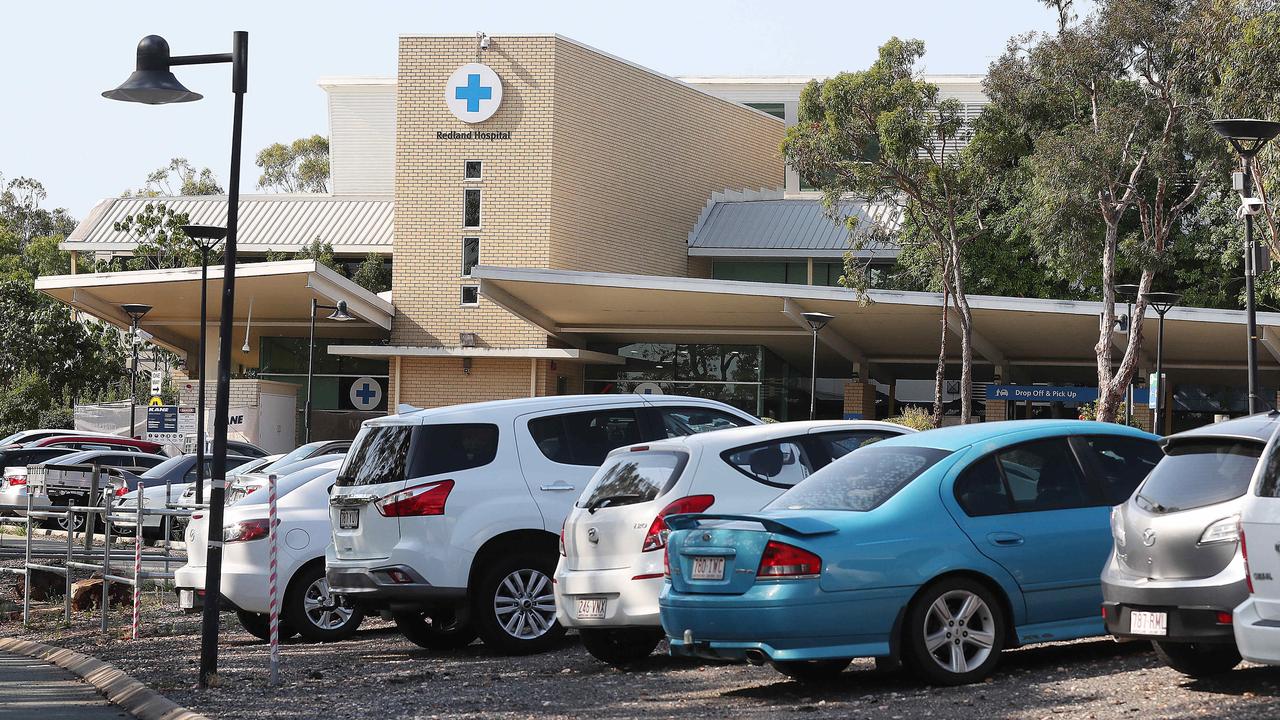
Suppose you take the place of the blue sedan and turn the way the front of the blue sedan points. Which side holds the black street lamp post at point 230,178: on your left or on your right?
on your left

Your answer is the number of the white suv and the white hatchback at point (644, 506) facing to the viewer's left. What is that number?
0

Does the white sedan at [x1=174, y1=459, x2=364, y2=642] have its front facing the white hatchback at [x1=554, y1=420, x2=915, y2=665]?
no

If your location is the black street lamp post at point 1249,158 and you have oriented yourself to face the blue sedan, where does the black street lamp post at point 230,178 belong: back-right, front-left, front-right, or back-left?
front-right

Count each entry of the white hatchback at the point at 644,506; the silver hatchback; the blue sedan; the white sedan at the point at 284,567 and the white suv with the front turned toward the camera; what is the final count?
0

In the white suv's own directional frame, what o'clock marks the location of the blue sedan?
The blue sedan is roughly at 3 o'clock from the white suv.

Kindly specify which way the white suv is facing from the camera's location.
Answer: facing away from the viewer and to the right of the viewer

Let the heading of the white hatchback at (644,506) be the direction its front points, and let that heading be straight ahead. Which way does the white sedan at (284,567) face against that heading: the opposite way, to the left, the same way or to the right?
the same way

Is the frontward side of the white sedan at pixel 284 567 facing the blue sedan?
no

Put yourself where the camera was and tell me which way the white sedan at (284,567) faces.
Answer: facing away from the viewer and to the right of the viewer

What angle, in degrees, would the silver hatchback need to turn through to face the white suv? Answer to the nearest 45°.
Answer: approximately 135° to its left

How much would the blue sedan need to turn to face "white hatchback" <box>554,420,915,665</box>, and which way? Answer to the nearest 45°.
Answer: approximately 90° to its left

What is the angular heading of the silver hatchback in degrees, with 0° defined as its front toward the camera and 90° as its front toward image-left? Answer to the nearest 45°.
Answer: approximately 225°

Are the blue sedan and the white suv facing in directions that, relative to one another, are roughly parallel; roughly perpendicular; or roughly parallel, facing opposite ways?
roughly parallel

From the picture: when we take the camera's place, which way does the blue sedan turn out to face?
facing away from the viewer and to the right of the viewer

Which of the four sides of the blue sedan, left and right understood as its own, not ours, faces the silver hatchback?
right

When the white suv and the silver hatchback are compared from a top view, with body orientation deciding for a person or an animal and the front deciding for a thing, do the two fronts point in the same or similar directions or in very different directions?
same or similar directions

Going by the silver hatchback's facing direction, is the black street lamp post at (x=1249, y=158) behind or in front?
in front

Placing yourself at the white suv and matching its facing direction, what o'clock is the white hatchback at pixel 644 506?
The white hatchback is roughly at 3 o'clock from the white suv.

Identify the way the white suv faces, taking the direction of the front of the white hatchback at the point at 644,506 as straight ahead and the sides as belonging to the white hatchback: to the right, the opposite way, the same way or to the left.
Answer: the same way

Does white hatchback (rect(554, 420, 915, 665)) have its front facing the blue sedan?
no

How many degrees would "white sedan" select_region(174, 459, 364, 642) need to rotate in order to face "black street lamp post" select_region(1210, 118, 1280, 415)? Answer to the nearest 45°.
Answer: approximately 45° to its right
